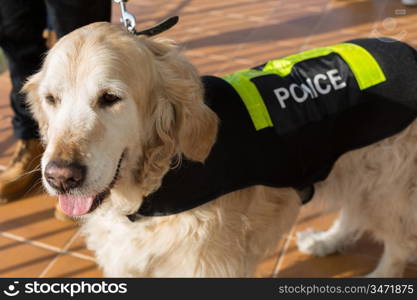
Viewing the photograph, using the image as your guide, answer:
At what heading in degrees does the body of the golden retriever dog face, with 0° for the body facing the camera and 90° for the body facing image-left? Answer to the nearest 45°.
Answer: approximately 45°
